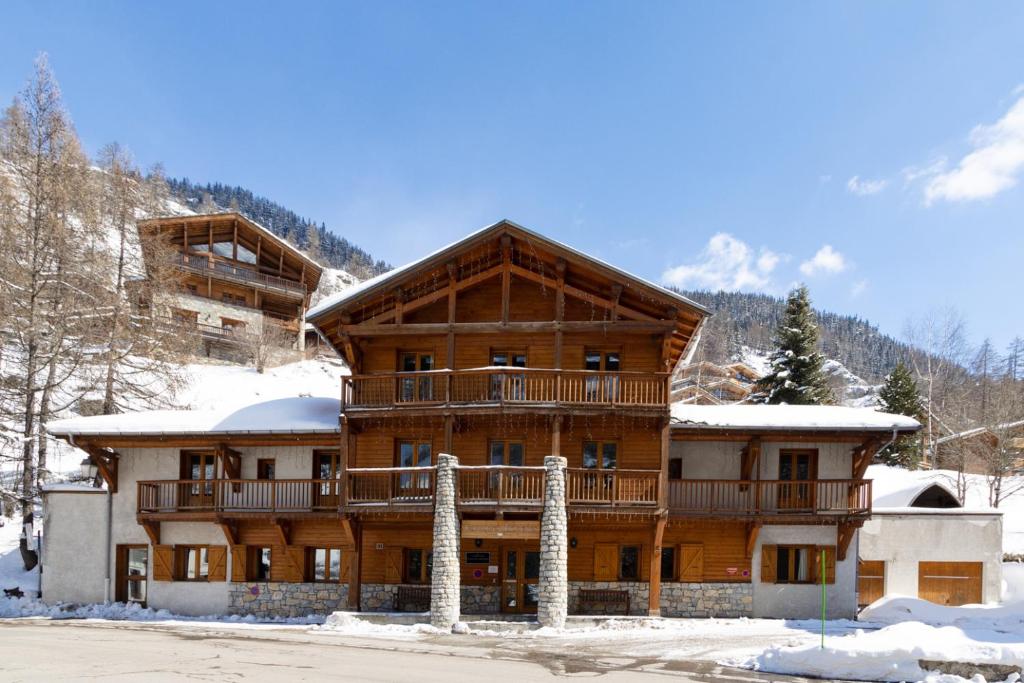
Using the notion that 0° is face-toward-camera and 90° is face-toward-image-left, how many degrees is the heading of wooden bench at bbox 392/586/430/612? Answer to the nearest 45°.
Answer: approximately 0°

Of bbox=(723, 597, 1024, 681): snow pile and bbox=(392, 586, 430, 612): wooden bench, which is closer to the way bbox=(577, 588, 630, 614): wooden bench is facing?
the snow pile

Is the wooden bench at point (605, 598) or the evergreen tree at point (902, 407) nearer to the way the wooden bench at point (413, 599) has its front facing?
the wooden bench

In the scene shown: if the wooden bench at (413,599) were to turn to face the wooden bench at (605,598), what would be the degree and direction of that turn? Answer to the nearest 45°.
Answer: approximately 90° to its left

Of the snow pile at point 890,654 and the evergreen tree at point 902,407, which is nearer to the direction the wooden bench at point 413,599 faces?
the snow pile
